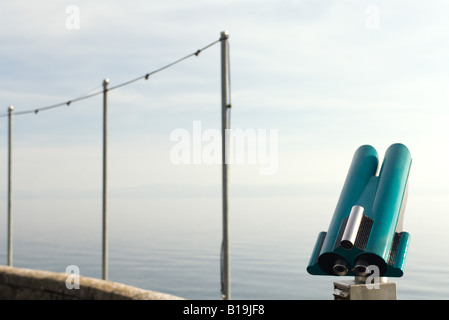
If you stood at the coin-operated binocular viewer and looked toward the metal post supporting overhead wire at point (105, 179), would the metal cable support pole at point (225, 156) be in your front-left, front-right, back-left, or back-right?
front-right

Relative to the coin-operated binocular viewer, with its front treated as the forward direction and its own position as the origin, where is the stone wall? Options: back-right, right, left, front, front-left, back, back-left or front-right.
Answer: back-left

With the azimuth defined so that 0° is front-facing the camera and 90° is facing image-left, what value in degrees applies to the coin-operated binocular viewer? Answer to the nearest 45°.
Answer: approximately 180°

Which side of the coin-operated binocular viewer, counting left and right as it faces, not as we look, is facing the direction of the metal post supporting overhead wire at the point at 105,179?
left
